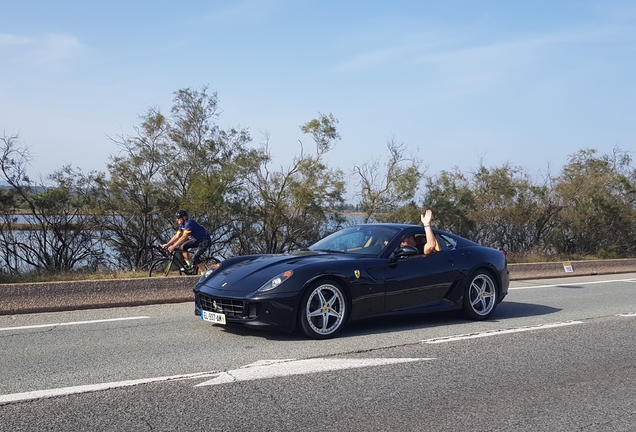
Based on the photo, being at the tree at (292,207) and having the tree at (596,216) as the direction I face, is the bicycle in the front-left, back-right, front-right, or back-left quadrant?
back-right

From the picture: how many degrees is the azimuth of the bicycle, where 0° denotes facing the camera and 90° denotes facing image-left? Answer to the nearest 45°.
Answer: approximately 90°

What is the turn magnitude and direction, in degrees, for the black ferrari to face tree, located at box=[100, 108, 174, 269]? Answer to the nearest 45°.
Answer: approximately 90° to its right

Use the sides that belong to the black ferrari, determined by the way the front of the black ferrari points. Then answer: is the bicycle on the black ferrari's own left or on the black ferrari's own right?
on the black ferrari's own right

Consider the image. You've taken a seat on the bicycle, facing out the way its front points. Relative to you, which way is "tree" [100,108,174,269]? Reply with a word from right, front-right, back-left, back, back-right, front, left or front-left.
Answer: right

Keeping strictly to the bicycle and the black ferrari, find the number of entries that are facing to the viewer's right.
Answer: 0

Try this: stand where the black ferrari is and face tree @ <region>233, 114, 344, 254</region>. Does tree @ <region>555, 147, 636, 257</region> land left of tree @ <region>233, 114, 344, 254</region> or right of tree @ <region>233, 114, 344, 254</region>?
right

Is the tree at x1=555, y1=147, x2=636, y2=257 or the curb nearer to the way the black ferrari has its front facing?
the curb

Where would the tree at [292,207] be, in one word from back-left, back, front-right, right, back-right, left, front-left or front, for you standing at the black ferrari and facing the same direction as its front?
back-right

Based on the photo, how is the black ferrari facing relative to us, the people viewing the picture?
facing the viewer and to the left of the viewer

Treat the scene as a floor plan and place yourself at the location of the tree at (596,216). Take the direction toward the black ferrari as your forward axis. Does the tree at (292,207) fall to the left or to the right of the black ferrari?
right

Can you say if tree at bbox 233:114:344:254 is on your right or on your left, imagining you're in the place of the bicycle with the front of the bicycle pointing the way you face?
on your right
